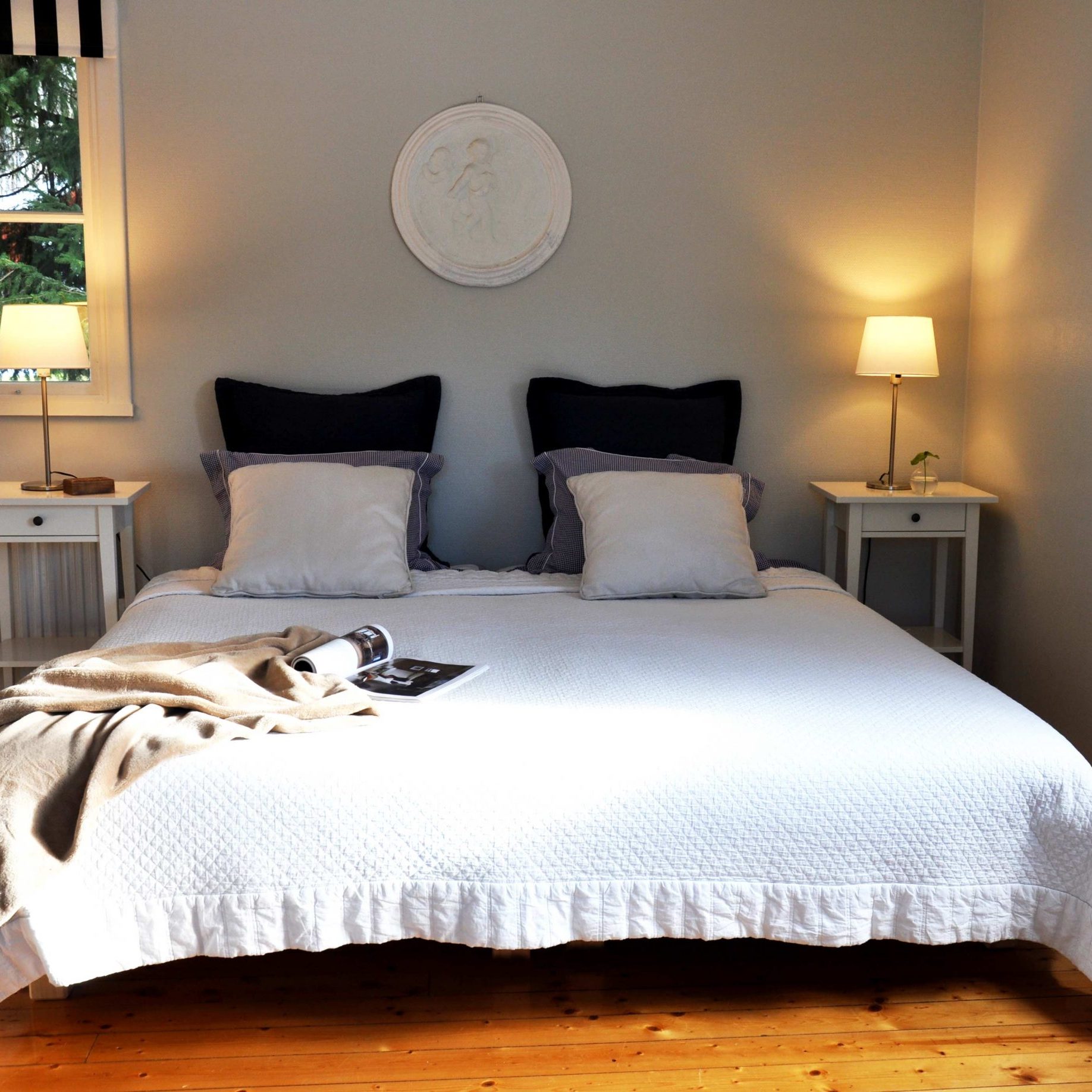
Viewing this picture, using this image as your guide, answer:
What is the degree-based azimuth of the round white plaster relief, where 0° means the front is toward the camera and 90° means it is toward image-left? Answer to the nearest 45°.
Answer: approximately 0°

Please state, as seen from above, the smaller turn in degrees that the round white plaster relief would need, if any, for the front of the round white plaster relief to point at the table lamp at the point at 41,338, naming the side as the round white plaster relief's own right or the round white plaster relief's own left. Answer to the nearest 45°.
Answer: approximately 90° to the round white plaster relief's own right

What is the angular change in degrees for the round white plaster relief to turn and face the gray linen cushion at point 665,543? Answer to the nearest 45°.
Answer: approximately 45° to its left

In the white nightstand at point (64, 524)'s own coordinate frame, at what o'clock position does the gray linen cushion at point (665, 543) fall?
The gray linen cushion is roughly at 10 o'clock from the white nightstand.

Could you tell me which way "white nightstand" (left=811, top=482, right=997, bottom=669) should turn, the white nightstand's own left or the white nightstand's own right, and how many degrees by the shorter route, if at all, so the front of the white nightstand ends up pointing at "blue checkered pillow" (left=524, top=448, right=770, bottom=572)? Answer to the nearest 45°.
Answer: approximately 90° to the white nightstand's own right

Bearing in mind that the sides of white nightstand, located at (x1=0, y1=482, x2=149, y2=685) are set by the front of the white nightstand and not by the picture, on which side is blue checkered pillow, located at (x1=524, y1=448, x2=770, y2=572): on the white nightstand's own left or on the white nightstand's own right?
on the white nightstand's own left

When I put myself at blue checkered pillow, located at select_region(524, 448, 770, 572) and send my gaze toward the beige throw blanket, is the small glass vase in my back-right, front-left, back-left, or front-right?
back-left

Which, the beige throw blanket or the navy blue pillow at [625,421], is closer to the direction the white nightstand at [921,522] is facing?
the beige throw blanket

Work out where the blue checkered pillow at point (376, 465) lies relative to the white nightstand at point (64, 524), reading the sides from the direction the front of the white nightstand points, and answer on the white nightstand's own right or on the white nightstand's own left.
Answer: on the white nightstand's own left
